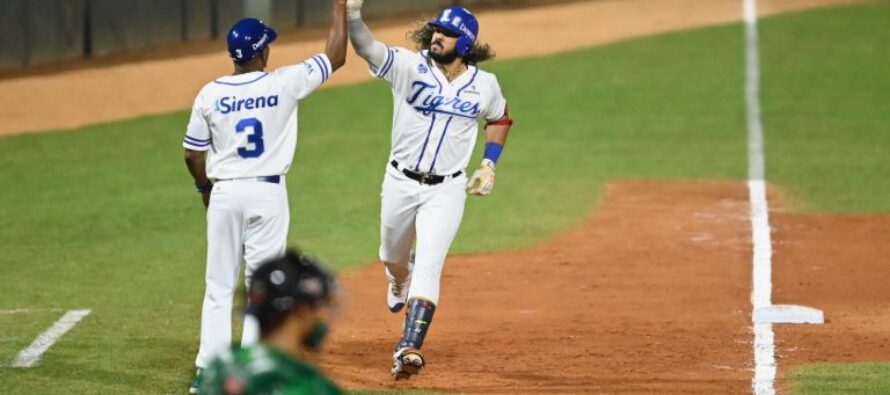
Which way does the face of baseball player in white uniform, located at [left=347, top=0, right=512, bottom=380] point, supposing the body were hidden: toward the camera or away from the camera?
toward the camera

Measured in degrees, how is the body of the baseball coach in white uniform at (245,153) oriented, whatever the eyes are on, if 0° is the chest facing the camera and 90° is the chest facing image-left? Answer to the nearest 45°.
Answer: approximately 180°

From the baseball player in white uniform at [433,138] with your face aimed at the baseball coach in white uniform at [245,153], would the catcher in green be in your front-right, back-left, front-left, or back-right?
front-left

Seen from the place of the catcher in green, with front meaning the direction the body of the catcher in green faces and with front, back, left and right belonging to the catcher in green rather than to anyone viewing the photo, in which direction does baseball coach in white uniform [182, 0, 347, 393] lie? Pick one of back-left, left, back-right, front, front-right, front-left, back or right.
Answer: front-left

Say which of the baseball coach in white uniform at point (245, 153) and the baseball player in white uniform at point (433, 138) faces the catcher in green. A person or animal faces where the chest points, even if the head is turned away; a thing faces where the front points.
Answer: the baseball player in white uniform at point (433, 138)

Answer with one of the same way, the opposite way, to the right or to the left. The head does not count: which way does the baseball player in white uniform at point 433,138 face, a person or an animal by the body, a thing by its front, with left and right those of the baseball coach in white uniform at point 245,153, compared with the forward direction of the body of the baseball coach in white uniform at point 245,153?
the opposite way

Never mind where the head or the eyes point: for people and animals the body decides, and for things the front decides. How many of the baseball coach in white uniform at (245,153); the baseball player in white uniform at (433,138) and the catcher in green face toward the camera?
1

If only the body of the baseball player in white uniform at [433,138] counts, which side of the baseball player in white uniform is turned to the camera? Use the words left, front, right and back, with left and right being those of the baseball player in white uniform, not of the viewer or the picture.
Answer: front

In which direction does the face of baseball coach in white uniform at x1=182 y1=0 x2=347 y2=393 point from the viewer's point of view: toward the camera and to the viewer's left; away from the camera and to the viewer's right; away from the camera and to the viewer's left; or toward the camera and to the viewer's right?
away from the camera and to the viewer's right

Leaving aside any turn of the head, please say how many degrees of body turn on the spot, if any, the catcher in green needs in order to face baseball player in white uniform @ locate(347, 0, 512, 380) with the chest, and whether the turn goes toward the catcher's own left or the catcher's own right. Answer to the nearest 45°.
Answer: approximately 45° to the catcher's own left

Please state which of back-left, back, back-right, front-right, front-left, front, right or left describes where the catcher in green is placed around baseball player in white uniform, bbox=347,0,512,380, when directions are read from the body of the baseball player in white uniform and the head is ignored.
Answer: front

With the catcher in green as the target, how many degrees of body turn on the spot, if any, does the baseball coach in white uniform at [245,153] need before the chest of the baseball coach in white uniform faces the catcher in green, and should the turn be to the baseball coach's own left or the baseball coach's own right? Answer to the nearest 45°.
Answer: approximately 180°

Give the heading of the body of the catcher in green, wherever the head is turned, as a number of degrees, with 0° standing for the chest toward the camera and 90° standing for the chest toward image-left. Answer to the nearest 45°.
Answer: approximately 225°

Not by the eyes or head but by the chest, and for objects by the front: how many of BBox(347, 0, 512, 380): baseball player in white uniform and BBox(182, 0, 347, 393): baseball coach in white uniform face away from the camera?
1
